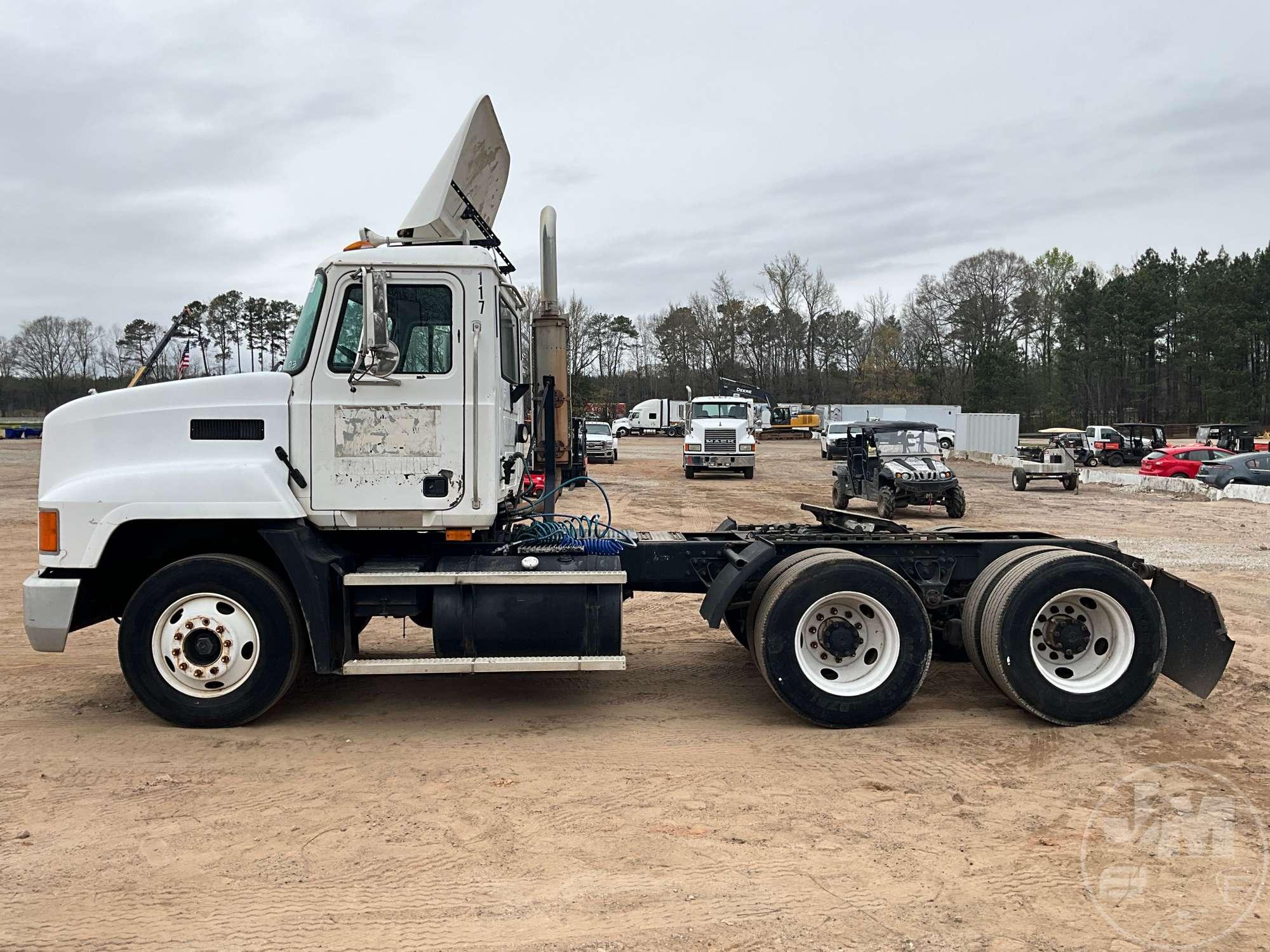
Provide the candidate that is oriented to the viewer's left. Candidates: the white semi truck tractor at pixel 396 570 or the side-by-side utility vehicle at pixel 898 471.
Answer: the white semi truck tractor

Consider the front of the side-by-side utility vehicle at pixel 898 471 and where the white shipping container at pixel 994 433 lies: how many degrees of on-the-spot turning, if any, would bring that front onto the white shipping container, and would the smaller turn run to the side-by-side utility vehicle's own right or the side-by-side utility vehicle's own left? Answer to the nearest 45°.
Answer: approximately 135° to the side-by-side utility vehicle's own left

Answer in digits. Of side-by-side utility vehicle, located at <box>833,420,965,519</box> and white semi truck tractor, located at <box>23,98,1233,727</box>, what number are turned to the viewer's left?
1

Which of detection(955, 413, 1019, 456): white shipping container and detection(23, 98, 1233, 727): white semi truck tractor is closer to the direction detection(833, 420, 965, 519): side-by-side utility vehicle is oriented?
the white semi truck tractor

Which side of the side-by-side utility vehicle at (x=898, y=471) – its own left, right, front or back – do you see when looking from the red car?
left

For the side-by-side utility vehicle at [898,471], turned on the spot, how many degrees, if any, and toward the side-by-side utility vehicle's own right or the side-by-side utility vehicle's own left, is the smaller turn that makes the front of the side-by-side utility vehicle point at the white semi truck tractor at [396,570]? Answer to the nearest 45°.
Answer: approximately 45° to the side-by-side utility vehicle's own right

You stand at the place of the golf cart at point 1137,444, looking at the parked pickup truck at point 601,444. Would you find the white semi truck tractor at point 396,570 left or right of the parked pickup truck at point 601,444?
left

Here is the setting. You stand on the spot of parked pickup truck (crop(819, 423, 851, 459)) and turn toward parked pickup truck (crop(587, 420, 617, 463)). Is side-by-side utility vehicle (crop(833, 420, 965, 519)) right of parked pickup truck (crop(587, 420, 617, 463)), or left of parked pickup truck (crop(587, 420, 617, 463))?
left

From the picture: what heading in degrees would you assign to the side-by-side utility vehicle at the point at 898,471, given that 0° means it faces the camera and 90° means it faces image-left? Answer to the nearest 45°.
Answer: approximately 315°

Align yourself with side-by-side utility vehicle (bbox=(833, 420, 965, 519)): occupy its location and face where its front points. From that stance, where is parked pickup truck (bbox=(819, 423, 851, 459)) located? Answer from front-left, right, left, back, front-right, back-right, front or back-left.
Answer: back-left

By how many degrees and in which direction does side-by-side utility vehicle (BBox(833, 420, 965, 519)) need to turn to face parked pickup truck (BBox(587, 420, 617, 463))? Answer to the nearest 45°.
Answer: approximately 180°

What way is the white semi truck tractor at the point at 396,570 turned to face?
to the viewer's left

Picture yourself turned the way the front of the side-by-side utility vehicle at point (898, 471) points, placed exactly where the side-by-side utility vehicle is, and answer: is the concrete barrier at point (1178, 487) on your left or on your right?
on your left
